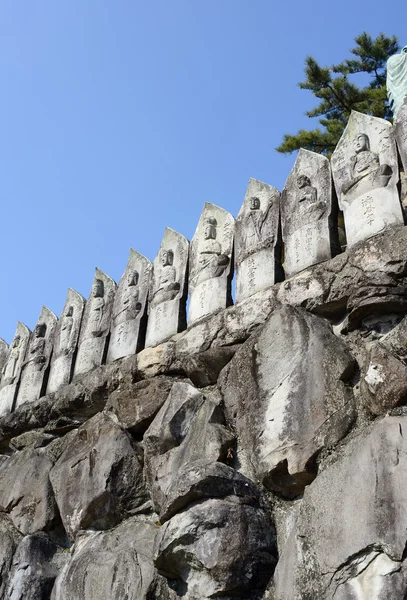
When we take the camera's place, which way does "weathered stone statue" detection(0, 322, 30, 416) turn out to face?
facing the viewer and to the left of the viewer

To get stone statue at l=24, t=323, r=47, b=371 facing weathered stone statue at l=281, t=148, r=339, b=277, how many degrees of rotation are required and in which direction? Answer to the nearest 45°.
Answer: approximately 90° to its left

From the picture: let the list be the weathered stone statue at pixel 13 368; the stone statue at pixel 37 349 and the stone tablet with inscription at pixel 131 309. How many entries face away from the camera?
0

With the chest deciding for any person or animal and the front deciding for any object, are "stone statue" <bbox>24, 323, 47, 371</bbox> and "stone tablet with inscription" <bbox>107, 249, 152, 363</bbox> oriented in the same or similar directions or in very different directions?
same or similar directions

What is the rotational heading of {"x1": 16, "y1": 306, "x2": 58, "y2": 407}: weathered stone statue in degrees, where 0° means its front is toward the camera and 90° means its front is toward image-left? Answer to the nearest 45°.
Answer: approximately 45°

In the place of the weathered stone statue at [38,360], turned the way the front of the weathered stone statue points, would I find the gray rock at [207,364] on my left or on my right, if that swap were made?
on my left

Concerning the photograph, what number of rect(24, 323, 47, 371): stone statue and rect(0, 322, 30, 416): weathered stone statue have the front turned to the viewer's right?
0

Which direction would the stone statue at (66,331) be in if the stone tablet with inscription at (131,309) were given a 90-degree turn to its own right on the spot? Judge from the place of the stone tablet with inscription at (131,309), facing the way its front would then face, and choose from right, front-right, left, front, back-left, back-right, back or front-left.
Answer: front
